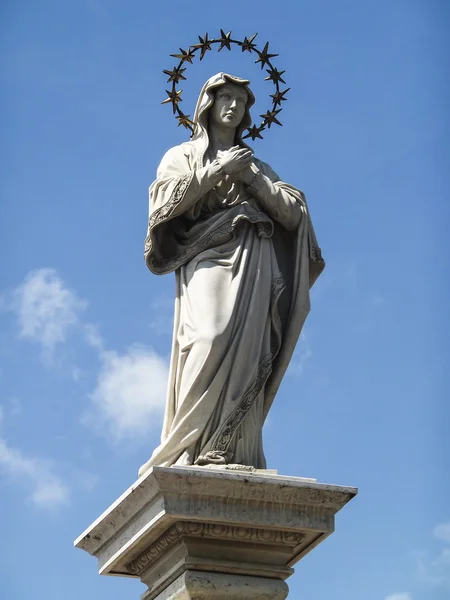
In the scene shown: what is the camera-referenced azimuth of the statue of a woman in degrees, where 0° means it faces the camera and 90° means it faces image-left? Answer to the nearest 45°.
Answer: approximately 0°
